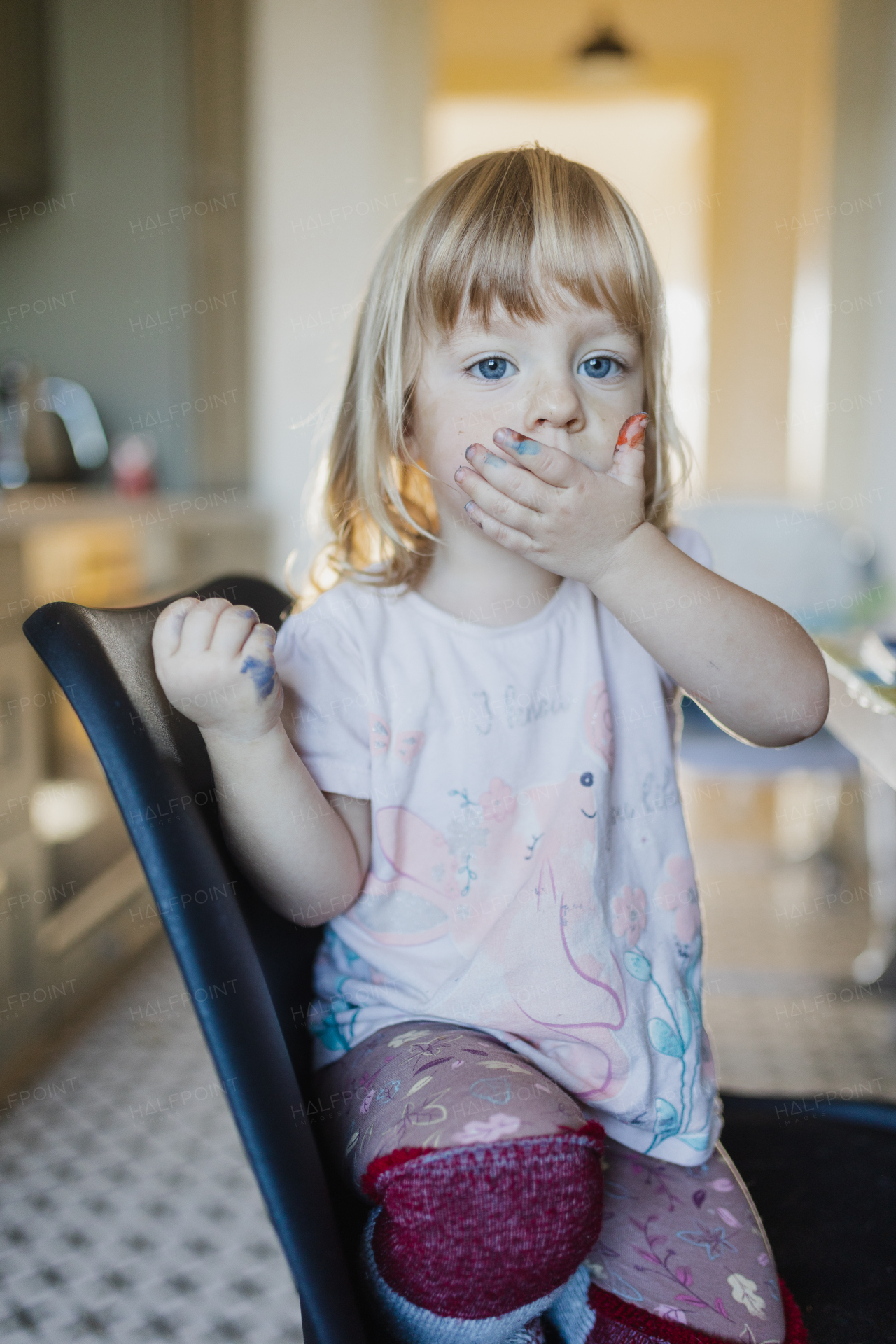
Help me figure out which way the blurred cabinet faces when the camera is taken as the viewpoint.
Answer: facing the viewer and to the right of the viewer

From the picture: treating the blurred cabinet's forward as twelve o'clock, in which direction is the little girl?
The little girl is roughly at 1 o'clock from the blurred cabinet.

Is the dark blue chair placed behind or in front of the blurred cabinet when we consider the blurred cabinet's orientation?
in front
